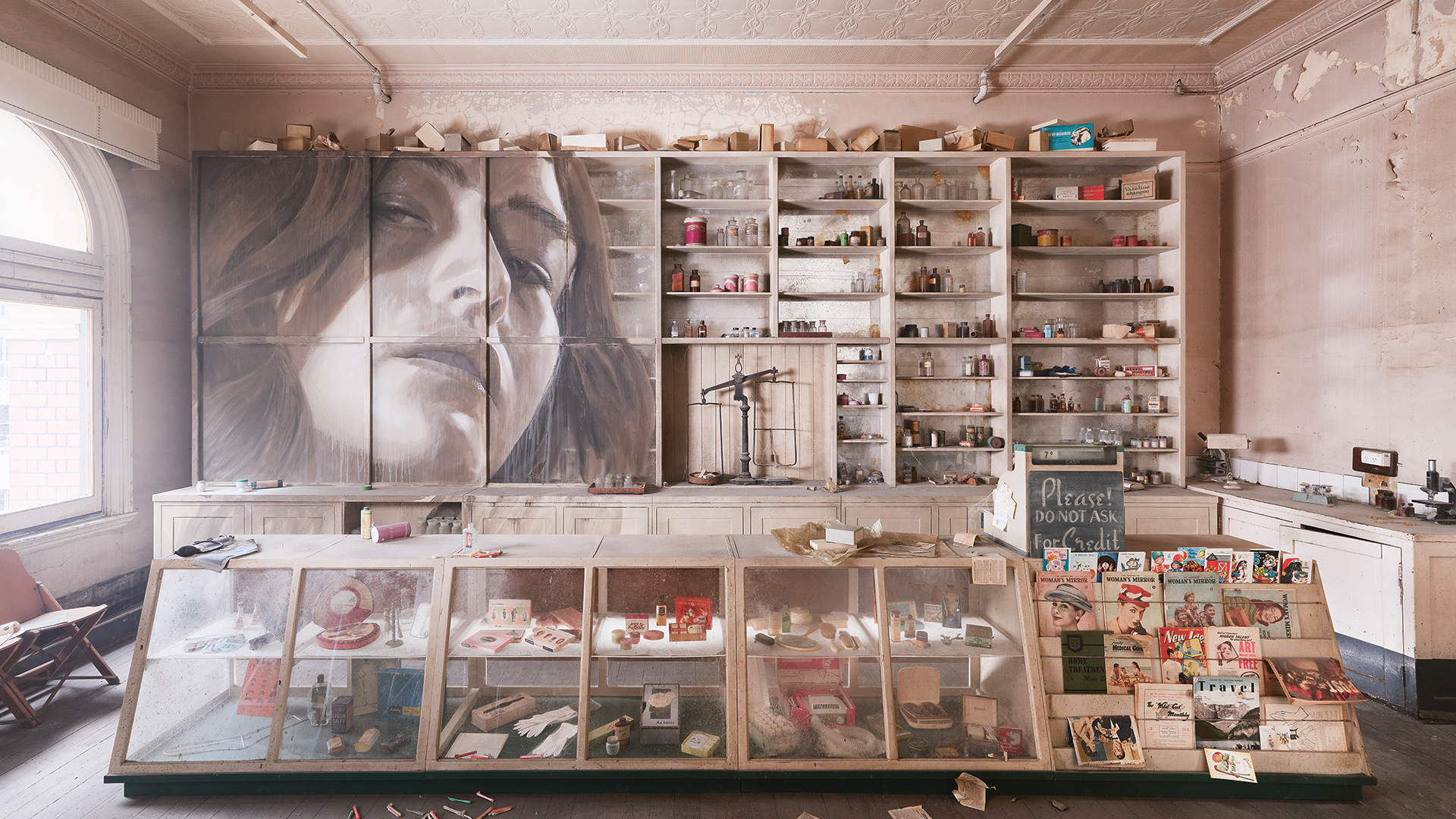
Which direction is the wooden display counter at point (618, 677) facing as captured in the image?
toward the camera

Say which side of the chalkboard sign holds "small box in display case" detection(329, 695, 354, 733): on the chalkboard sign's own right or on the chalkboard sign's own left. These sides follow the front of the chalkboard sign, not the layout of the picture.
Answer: on the chalkboard sign's own right

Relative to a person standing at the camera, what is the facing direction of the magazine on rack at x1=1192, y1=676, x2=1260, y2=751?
facing the viewer

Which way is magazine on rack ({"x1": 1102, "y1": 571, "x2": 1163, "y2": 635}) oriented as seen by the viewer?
toward the camera

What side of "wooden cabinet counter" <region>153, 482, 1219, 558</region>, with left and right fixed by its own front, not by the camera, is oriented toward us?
front

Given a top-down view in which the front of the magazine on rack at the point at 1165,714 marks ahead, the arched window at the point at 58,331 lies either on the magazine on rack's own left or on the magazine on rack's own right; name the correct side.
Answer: on the magazine on rack's own right

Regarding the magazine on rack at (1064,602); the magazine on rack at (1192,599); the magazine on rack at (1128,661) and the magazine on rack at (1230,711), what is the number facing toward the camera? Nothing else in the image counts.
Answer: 4
